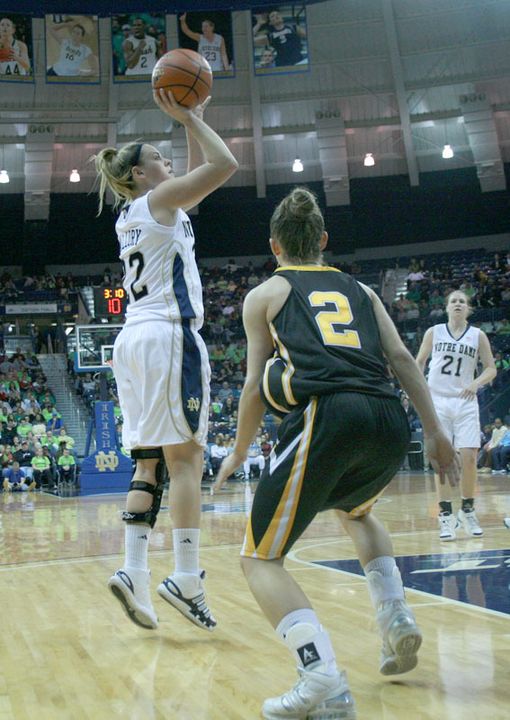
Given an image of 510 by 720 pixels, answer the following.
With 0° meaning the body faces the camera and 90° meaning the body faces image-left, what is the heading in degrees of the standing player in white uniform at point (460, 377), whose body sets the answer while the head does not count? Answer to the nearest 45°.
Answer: approximately 0°

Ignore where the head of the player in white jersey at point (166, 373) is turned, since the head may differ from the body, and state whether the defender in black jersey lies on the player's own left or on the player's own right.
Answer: on the player's own right

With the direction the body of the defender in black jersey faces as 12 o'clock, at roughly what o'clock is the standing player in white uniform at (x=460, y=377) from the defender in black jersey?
The standing player in white uniform is roughly at 2 o'clock from the defender in black jersey.

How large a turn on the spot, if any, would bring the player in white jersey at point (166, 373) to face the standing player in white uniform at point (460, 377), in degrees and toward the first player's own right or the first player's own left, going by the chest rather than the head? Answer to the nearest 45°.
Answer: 0° — they already face them

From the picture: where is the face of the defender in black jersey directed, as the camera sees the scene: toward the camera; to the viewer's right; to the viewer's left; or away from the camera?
away from the camera

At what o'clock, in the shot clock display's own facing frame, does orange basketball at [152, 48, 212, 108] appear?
The orange basketball is roughly at 12 o'clock from the shot clock display.

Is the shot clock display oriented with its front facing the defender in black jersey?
yes

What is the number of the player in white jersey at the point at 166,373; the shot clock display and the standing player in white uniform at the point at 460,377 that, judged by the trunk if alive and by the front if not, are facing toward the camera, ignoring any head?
2
